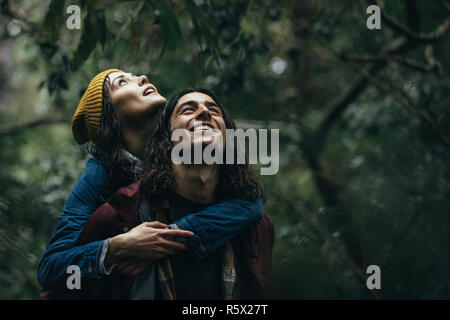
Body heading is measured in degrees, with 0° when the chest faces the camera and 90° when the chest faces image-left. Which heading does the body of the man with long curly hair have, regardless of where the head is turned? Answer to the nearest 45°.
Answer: approximately 0°

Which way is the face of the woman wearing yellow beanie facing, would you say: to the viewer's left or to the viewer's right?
to the viewer's right

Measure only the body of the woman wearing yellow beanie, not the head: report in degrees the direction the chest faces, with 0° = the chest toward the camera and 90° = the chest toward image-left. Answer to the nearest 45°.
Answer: approximately 315°
